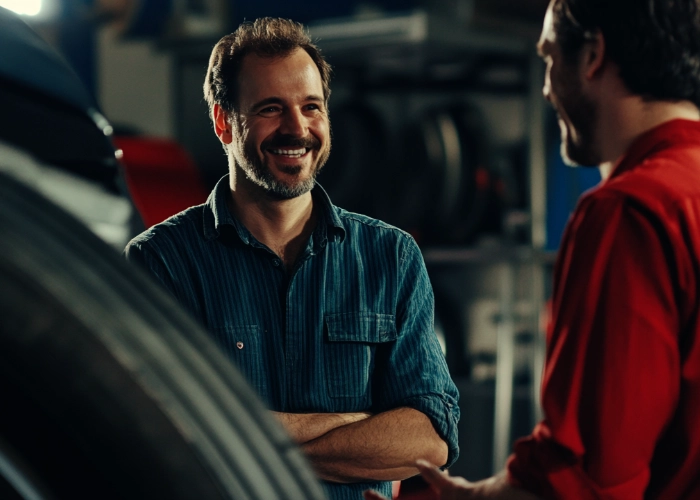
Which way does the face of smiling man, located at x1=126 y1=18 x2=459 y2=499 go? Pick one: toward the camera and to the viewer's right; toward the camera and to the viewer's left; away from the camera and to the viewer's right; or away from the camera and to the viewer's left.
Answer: toward the camera and to the viewer's right

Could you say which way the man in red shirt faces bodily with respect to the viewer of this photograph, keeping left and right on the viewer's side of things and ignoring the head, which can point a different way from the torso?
facing away from the viewer and to the left of the viewer

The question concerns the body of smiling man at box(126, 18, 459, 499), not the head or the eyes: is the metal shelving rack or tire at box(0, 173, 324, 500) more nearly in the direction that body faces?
the tire

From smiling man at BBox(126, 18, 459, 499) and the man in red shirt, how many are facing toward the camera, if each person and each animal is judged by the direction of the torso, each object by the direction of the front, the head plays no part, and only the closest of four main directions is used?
1

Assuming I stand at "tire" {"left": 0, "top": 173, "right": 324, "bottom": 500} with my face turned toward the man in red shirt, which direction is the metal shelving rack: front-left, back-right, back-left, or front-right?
front-left

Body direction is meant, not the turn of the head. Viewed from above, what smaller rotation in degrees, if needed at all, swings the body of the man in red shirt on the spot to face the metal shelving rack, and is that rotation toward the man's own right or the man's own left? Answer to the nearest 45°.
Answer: approximately 45° to the man's own right

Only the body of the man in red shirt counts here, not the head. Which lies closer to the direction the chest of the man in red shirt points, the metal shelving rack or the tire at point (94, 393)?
the metal shelving rack

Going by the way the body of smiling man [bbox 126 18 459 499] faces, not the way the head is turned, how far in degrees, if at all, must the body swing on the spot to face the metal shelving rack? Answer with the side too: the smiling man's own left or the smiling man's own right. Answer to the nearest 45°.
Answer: approximately 180°

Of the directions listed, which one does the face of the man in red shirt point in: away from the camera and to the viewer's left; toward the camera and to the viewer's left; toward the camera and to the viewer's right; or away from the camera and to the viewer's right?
away from the camera and to the viewer's left

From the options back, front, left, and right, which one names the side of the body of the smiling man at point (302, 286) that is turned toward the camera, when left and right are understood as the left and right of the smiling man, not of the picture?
front

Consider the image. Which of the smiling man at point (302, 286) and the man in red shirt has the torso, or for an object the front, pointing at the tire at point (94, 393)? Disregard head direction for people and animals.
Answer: the smiling man

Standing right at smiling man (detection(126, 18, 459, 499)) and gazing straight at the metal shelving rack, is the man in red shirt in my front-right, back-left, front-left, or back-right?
back-right

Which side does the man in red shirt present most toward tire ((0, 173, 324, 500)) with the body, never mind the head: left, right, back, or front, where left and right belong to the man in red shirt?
left

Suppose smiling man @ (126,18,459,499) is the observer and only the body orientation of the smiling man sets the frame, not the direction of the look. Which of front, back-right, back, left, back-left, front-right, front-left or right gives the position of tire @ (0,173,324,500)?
front
